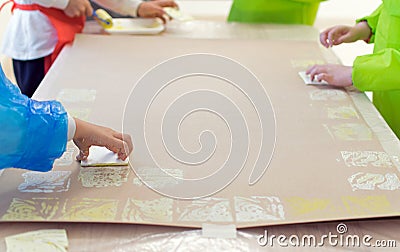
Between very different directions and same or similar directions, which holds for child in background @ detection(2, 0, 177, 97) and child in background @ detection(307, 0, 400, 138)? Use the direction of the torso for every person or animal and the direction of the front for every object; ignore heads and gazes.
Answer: very different directions

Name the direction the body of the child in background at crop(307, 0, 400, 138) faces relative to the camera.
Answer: to the viewer's left

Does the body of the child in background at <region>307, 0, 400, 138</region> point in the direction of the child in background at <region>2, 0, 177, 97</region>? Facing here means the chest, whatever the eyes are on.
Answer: yes
